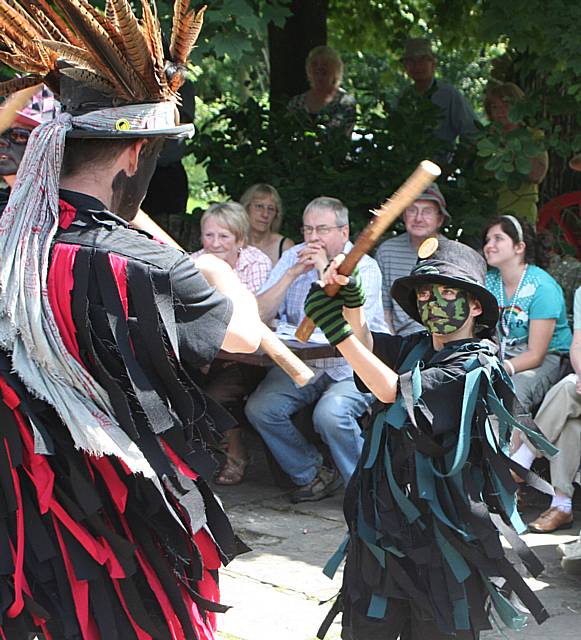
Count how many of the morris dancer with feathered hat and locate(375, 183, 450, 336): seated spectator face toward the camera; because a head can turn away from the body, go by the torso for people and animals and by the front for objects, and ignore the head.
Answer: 1

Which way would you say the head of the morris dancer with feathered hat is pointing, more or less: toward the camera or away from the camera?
away from the camera

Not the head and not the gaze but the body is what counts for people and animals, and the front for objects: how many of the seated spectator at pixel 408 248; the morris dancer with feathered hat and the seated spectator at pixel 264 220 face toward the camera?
2

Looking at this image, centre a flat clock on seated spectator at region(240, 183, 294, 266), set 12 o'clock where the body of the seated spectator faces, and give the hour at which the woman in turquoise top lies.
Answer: The woman in turquoise top is roughly at 10 o'clock from the seated spectator.

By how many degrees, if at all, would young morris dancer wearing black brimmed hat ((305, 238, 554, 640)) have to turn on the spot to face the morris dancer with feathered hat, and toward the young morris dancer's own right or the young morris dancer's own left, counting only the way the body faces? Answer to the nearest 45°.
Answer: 0° — they already face them

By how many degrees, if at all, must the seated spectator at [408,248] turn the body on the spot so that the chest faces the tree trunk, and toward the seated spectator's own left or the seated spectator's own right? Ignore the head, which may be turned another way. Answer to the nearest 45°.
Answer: approximately 180°

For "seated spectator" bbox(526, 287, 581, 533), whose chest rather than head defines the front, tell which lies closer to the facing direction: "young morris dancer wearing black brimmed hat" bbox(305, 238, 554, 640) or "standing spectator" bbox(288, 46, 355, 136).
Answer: the young morris dancer wearing black brimmed hat

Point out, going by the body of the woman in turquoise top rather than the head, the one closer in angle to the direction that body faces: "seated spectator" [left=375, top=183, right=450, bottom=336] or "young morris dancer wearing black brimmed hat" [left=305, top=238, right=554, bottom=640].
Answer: the young morris dancer wearing black brimmed hat

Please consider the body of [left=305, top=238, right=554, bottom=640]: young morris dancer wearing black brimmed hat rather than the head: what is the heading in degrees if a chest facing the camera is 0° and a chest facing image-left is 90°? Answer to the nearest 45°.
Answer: approximately 45°
